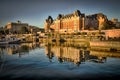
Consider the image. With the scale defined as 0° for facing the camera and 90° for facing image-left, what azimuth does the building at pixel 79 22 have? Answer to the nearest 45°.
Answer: approximately 45°
